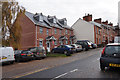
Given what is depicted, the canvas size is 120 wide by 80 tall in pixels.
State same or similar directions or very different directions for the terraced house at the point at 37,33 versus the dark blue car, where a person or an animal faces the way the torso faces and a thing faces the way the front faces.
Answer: very different directions

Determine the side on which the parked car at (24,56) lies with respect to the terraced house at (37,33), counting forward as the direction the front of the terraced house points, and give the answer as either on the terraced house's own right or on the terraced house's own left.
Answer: on the terraced house's own right

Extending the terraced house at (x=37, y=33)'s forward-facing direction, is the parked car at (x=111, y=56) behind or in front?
in front

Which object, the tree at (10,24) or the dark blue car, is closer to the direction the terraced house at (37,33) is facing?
the dark blue car

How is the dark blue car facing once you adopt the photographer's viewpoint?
facing away from the viewer and to the left of the viewer

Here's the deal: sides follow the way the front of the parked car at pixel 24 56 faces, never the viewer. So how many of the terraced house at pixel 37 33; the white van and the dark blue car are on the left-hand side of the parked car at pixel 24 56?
1

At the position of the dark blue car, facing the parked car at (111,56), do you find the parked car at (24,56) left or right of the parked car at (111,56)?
right
